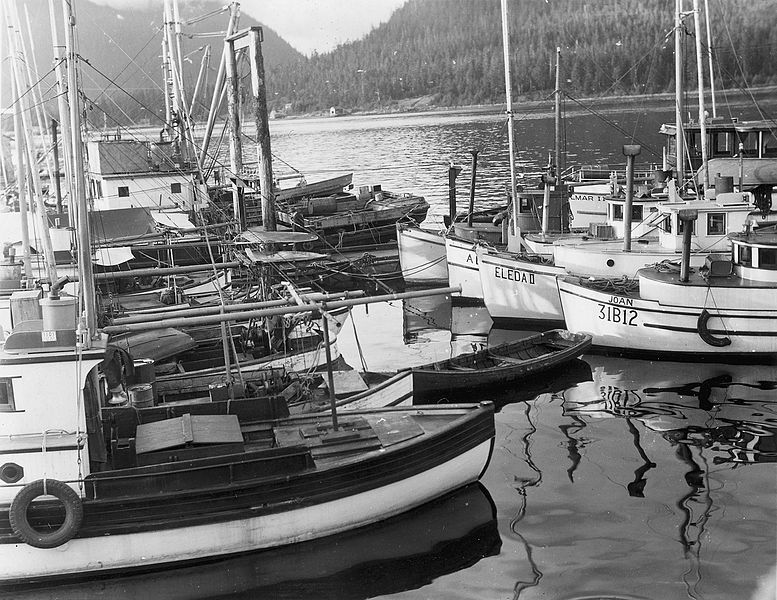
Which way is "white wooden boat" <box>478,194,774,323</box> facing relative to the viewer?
to the viewer's left

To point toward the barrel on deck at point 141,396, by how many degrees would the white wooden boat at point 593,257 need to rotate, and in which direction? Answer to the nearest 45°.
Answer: approximately 45° to its left

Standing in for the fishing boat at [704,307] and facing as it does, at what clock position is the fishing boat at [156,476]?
the fishing boat at [156,476] is roughly at 10 o'clock from the fishing boat at [704,307].

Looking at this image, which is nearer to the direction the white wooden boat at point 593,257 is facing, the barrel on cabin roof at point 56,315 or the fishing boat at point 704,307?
the barrel on cabin roof

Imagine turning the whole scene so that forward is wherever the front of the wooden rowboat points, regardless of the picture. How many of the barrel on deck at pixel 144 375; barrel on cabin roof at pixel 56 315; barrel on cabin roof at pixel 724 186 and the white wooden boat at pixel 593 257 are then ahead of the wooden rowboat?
2

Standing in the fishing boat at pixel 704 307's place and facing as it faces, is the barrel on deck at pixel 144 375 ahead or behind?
ahead

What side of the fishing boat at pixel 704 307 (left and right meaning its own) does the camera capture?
left
